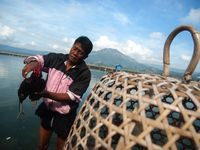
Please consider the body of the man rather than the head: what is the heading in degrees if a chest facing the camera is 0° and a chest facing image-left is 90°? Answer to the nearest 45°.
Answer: approximately 45°
